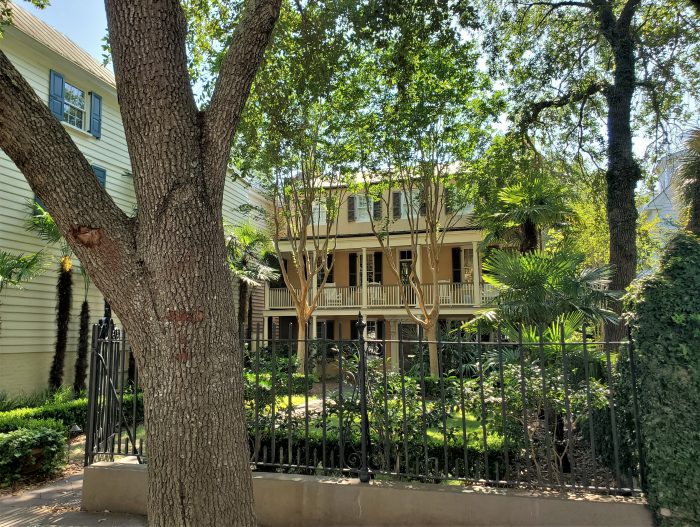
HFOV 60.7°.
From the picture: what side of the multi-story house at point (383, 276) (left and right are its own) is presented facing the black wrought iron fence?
front

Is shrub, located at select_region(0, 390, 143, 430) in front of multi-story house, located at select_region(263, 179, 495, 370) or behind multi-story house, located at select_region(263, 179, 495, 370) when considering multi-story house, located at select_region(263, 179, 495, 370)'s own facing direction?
in front

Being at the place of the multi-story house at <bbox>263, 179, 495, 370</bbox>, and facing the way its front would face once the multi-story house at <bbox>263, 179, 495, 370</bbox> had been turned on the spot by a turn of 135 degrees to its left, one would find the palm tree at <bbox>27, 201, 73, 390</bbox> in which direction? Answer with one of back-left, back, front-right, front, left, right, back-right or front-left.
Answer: back

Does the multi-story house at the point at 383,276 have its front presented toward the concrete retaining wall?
yes

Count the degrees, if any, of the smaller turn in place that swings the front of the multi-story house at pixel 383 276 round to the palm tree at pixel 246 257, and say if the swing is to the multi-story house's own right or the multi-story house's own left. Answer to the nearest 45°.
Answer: approximately 45° to the multi-story house's own right

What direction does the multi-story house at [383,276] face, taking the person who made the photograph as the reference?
facing the viewer

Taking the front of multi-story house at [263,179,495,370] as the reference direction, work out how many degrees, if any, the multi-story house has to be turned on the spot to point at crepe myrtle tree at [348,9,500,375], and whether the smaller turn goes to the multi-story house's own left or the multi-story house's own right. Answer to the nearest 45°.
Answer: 0° — it already faces it

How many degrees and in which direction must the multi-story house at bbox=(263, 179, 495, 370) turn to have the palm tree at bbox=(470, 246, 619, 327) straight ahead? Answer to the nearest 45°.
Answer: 0° — it already faces it

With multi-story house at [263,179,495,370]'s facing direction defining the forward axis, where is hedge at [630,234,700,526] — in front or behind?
in front

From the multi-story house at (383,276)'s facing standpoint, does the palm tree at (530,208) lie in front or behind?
in front

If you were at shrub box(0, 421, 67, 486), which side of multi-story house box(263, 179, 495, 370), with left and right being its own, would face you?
front

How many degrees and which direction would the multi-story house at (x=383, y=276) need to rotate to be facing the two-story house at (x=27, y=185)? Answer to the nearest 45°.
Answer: approximately 45° to its right
